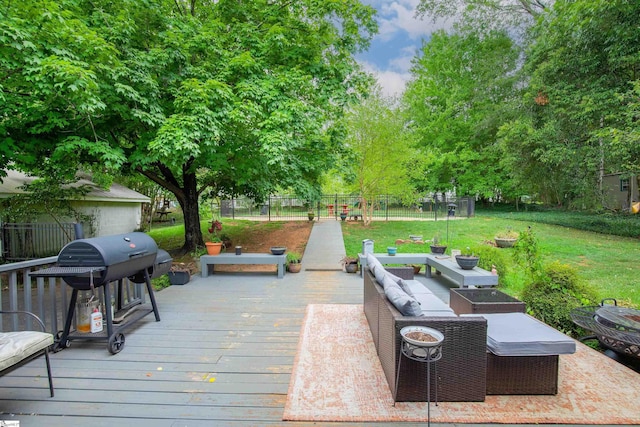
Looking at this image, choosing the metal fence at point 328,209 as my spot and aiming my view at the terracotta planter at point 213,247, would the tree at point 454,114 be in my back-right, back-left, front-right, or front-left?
back-left

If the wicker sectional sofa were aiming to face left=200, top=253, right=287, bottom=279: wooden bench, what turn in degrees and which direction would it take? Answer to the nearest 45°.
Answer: approximately 135° to its left

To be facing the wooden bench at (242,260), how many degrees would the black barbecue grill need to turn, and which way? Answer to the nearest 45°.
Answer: approximately 90° to its left

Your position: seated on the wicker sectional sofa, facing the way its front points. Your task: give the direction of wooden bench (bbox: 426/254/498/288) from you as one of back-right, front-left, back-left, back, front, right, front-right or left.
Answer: left

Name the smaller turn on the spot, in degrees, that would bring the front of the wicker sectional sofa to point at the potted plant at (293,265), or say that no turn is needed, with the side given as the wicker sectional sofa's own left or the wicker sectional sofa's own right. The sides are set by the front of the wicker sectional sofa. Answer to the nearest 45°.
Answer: approximately 135° to the wicker sectional sofa's own left

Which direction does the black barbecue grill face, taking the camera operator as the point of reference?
facing the viewer and to the right of the viewer

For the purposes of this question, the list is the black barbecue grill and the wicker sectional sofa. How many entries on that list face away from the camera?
0

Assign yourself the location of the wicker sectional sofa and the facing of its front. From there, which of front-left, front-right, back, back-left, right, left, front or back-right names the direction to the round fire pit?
front-left

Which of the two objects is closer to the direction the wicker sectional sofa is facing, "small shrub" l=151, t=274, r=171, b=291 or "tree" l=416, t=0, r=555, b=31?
the tree

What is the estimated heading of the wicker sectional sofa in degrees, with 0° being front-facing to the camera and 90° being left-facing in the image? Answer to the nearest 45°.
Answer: approximately 270°

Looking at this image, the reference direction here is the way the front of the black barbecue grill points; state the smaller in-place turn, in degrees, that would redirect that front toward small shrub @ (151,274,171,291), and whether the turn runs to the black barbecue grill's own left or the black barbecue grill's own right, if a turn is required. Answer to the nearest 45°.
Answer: approximately 135° to the black barbecue grill's own left
